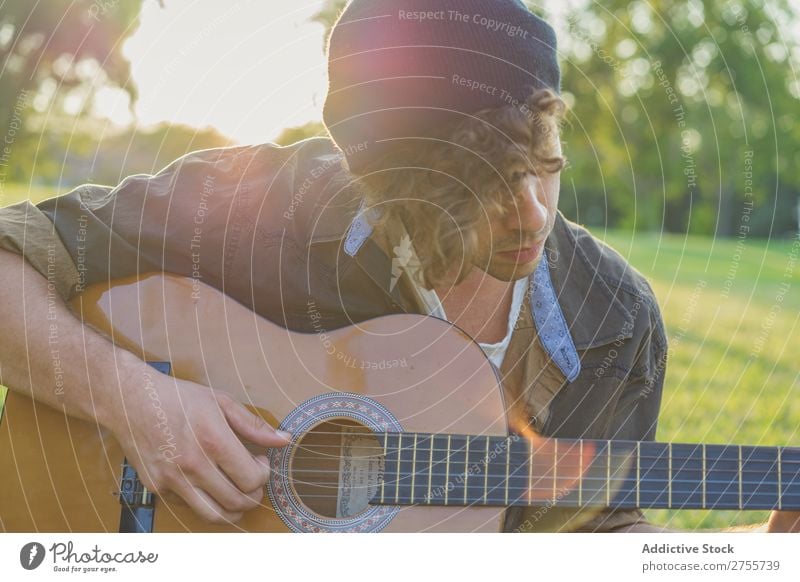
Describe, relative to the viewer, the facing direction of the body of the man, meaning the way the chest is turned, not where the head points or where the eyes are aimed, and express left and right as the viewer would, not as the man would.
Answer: facing the viewer and to the right of the viewer

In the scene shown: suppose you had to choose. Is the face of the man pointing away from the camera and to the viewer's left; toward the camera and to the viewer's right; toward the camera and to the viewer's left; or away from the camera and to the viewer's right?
toward the camera and to the viewer's right
